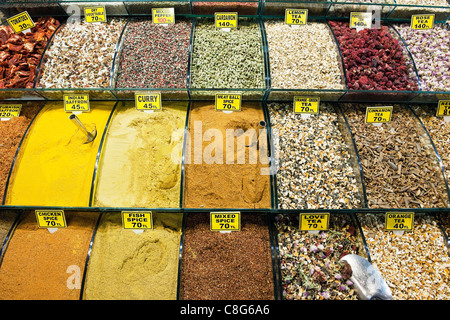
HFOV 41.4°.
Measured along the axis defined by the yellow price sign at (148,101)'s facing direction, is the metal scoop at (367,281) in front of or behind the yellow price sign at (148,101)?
in front

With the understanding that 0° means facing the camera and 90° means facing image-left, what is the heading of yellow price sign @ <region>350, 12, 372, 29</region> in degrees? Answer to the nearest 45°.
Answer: approximately 0°
